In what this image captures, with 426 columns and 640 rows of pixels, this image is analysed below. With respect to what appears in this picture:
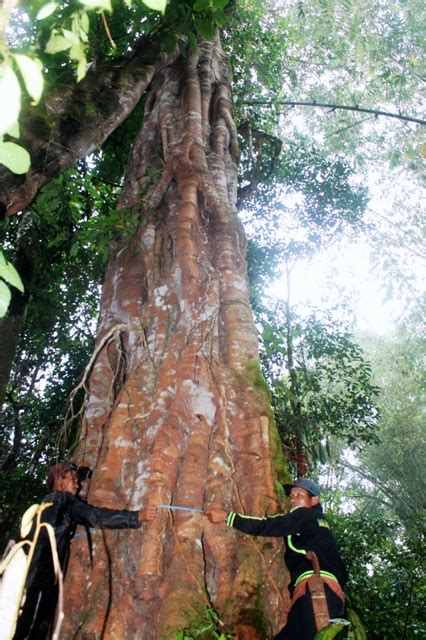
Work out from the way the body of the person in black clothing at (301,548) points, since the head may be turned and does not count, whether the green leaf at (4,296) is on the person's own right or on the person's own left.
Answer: on the person's own left

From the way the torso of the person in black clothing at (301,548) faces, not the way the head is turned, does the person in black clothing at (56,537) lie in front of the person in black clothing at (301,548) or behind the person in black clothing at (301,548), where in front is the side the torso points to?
in front

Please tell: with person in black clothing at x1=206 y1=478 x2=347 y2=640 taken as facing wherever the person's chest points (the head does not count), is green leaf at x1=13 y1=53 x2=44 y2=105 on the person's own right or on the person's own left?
on the person's own left

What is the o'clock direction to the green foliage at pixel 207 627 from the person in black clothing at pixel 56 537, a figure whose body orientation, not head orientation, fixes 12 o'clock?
The green foliage is roughly at 1 o'clock from the person in black clothing.

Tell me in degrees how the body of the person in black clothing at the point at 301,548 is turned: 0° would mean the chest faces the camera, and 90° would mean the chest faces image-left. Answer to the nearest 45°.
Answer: approximately 90°

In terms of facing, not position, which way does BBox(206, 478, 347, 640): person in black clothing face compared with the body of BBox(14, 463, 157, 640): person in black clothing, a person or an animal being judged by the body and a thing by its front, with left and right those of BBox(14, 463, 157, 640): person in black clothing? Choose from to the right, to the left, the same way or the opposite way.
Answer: the opposite way

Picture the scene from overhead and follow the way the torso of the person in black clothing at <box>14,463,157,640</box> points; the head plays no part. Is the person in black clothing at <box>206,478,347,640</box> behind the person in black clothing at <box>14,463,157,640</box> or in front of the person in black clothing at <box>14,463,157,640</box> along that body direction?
in front

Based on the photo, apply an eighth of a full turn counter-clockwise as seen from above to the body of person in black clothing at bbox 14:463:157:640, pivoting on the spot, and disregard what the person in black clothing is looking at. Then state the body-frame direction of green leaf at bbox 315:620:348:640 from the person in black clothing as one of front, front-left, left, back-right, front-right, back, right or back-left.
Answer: right

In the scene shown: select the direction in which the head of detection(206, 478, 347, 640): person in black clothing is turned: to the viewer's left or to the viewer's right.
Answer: to the viewer's left

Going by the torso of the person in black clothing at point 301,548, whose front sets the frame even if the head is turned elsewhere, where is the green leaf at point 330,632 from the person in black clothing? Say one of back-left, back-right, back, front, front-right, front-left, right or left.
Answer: left

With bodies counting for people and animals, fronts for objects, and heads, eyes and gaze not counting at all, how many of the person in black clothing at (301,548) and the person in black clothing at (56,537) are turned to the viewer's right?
1

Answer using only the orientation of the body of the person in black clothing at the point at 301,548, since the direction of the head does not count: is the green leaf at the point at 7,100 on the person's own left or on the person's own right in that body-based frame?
on the person's own left

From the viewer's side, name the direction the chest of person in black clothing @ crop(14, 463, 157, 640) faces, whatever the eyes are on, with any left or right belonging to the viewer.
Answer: facing to the right of the viewer

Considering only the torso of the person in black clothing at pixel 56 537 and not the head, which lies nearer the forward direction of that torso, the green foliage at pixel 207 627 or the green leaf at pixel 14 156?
the green foliage
